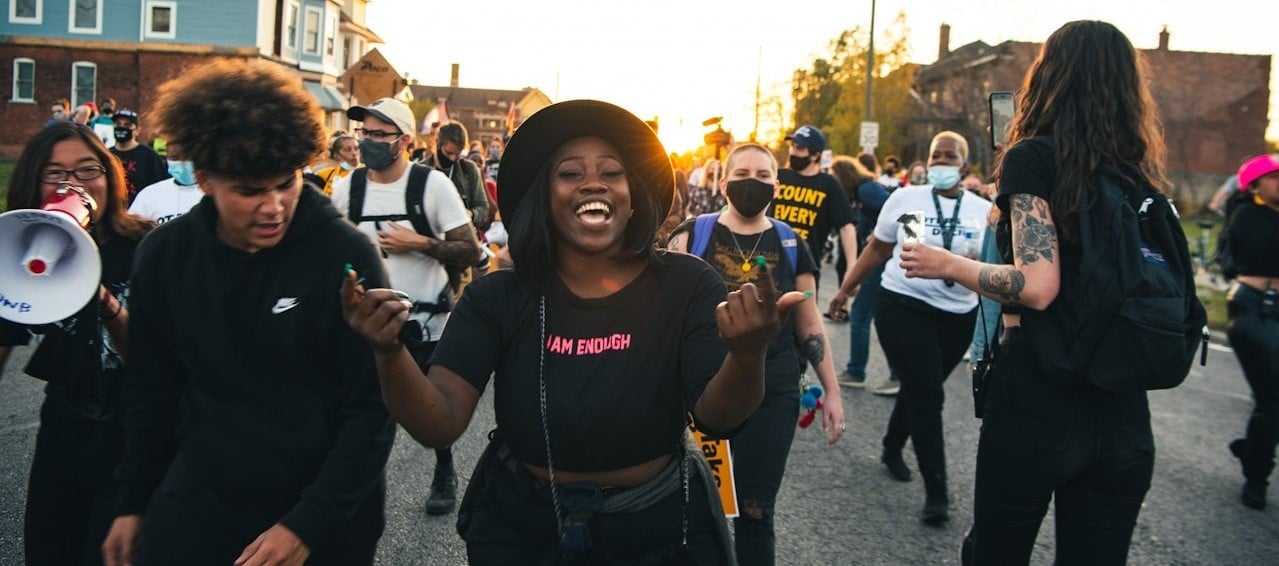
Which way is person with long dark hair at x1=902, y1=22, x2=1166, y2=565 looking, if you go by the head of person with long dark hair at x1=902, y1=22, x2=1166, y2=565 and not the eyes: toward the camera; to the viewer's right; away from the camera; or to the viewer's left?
away from the camera

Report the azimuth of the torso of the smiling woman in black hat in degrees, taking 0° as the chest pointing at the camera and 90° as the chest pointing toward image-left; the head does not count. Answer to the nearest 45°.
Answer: approximately 0°

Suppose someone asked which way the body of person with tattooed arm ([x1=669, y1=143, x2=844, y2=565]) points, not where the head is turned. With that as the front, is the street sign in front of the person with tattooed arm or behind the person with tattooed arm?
behind

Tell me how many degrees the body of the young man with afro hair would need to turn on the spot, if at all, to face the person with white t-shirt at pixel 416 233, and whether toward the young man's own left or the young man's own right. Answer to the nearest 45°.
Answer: approximately 180°

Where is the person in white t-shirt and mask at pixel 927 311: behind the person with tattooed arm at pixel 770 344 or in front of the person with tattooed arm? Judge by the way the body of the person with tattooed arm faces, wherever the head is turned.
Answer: behind

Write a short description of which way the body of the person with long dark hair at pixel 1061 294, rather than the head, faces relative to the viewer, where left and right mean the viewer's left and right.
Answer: facing away from the viewer and to the left of the viewer

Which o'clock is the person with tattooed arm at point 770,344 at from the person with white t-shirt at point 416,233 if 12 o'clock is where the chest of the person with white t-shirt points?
The person with tattooed arm is roughly at 9 o'clock from the person with white t-shirt.

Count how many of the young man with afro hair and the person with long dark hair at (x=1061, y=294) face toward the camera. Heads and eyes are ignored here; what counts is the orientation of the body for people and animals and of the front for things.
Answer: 1
